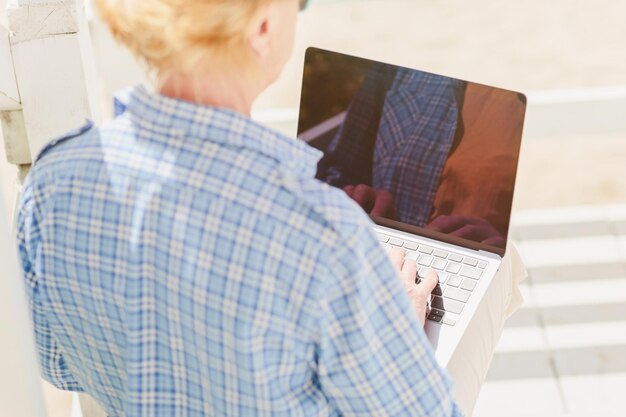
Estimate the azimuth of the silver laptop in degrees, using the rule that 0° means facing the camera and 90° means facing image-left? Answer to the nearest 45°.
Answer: approximately 45°

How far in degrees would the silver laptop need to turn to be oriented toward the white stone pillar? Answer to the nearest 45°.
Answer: approximately 45° to its right

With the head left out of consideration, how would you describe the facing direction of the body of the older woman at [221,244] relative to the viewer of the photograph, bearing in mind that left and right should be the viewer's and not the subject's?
facing away from the viewer and to the right of the viewer

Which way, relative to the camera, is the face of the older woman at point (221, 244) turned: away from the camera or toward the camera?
away from the camera
